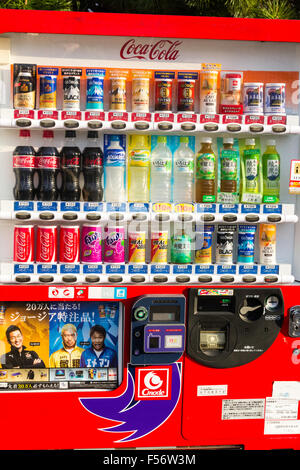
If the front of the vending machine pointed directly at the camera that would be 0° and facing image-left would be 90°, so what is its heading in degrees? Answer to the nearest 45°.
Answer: approximately 0°
